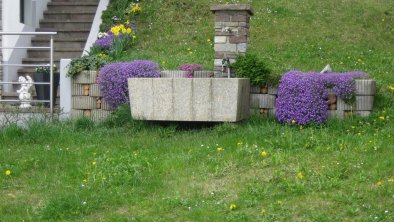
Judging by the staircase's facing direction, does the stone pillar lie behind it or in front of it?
in front

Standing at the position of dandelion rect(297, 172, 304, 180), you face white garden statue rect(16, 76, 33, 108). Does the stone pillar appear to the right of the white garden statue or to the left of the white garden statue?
right

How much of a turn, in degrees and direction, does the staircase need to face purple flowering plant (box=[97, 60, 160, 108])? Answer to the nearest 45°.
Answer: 0° — it already faces it

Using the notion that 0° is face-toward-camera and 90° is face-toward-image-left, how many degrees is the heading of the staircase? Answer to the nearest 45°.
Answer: approximately 0°

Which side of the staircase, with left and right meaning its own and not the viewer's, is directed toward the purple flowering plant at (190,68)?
left

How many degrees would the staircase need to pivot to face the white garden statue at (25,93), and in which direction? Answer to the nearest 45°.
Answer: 0° — it already faces it

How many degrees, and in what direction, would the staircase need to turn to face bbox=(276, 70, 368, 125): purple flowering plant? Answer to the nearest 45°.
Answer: approximately 45° to its left
